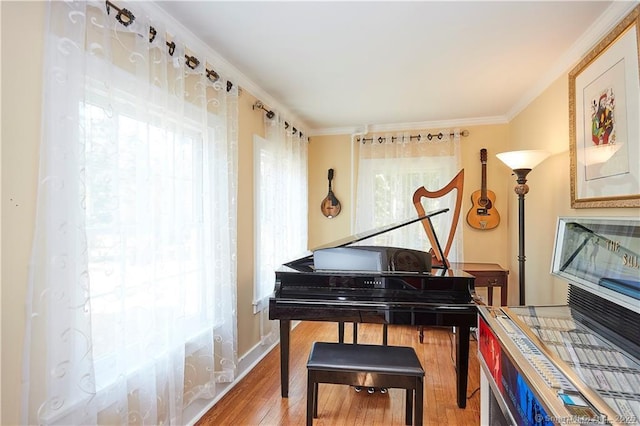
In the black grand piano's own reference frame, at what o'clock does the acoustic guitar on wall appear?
The acoustic guitar on wall is roughly at 7 o'clock from the black grand piano.

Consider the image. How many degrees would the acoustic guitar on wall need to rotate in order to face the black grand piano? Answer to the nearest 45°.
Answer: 0° — it already faces it

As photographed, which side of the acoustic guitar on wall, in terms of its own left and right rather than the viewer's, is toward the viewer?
front

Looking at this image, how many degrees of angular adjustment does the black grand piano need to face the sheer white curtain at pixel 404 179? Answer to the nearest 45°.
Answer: approximately 180°

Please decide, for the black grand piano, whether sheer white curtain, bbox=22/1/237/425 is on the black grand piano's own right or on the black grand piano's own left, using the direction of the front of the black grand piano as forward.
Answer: on the black grand piano's own right

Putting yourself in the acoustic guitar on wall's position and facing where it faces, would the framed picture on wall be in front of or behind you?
in front

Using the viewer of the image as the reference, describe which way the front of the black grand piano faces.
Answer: facing the viewer

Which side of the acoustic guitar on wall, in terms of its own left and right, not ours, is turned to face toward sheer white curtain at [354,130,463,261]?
right

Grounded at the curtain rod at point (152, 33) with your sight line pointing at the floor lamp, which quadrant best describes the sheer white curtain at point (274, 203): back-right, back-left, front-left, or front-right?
front-left

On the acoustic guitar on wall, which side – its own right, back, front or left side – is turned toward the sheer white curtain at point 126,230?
front

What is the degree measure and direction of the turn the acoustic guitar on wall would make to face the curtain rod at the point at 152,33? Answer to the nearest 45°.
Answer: approximately 45° to its right

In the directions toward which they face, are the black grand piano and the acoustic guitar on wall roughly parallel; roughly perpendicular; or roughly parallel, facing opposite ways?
roughly parallel

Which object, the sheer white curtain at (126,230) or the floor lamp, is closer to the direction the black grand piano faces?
the sheer white curtain

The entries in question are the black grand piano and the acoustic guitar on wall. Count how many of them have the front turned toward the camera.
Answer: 2
